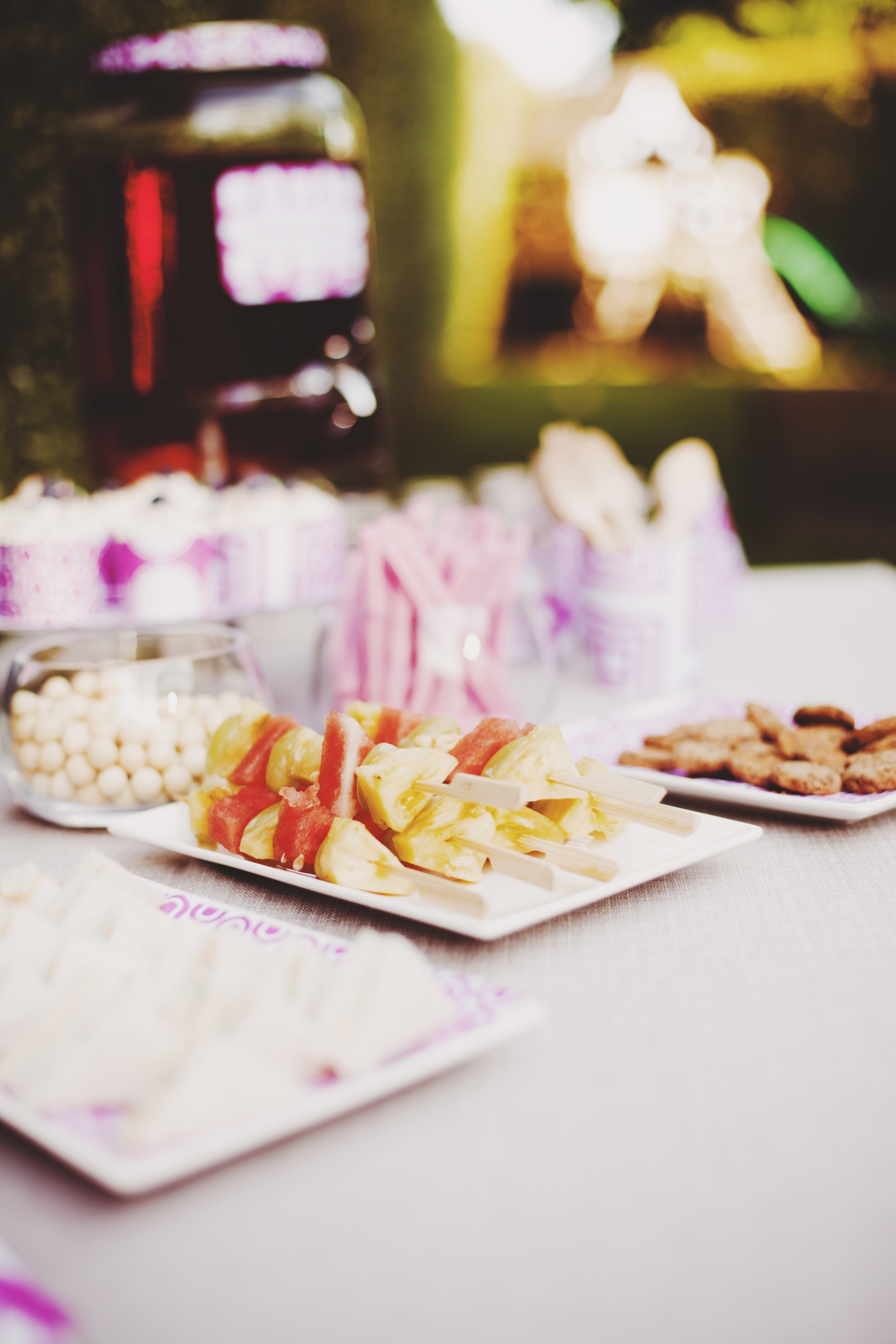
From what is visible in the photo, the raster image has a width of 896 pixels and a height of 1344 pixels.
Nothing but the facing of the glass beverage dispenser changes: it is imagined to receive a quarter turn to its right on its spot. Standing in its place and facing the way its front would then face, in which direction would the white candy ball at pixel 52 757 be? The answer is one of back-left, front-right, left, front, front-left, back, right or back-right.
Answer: front-left

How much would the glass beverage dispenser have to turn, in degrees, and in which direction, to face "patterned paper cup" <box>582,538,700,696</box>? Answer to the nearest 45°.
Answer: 0° — it already faces it

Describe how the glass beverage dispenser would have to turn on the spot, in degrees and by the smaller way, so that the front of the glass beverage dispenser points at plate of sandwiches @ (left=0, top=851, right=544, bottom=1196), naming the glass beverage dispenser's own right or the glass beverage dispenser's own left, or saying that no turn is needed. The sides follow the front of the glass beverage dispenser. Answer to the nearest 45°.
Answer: approximately 45° to the glass beverage dispenser's own right

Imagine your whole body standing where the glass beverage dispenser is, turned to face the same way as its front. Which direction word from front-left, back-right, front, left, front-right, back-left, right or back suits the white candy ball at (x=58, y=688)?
front-right

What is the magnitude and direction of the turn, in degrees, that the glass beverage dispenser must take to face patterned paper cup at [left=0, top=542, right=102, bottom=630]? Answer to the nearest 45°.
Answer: approximately 45° to its right

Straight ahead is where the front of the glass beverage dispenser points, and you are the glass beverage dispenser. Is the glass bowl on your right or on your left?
on your right

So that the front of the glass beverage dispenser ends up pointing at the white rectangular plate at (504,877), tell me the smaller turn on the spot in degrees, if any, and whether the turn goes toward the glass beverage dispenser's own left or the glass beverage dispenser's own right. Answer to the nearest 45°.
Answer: approximately 45° to the glass beverage dispenser's own right

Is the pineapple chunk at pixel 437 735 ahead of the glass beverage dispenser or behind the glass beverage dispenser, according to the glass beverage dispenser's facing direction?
ahead

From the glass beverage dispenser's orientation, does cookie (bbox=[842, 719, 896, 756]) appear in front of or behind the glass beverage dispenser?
in front

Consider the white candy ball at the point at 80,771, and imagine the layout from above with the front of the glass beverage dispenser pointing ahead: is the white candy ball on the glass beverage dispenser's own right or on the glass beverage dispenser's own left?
on the glass beverage dispenser's own right

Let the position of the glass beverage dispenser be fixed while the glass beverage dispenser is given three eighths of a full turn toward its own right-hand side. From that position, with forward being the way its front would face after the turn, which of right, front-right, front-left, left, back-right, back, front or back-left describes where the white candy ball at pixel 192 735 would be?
left

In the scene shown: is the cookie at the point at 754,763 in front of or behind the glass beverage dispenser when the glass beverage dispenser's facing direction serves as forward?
in front

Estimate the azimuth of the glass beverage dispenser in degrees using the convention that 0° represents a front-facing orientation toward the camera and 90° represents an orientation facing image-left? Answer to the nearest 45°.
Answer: approximately 315°

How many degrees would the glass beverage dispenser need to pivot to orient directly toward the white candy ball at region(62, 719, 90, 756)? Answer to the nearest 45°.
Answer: approximately 45° to its right
